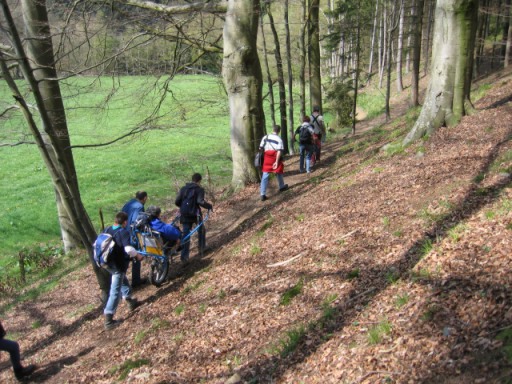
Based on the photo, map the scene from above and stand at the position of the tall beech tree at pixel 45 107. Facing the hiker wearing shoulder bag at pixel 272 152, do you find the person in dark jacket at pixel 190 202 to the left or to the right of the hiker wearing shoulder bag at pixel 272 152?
right

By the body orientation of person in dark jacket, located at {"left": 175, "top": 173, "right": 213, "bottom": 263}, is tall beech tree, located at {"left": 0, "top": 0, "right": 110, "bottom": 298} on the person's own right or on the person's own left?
on the person's own left

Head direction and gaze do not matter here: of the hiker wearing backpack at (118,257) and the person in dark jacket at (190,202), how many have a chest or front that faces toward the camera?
0

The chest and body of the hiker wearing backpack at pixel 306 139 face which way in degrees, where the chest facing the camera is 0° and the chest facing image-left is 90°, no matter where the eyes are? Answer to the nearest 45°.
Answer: approximately 180°

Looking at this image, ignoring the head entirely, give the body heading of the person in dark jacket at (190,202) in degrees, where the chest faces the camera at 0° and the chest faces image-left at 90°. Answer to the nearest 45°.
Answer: approximately 225°

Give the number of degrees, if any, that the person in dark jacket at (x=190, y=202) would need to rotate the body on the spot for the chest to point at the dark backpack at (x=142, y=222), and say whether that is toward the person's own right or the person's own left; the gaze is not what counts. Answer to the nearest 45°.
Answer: approximately 180°

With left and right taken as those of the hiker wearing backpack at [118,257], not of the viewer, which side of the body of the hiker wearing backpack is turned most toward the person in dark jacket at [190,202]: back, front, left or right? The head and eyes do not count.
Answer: front

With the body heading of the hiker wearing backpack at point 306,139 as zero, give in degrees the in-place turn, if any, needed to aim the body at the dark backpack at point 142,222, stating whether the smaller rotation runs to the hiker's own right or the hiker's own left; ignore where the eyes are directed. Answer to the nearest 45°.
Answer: approximately 135° to the hiker's own left

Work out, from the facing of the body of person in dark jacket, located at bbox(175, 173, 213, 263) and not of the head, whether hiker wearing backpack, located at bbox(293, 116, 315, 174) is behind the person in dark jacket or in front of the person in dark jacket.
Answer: in front

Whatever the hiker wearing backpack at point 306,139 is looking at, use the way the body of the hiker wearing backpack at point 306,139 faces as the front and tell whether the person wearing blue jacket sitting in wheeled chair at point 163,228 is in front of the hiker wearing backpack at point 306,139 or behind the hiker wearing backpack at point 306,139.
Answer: behind

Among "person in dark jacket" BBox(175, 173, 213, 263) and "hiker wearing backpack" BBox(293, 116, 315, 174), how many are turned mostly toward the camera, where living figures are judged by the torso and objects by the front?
0

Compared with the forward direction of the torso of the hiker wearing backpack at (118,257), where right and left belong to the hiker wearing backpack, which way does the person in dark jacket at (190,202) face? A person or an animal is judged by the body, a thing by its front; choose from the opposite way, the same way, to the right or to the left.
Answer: the same way
